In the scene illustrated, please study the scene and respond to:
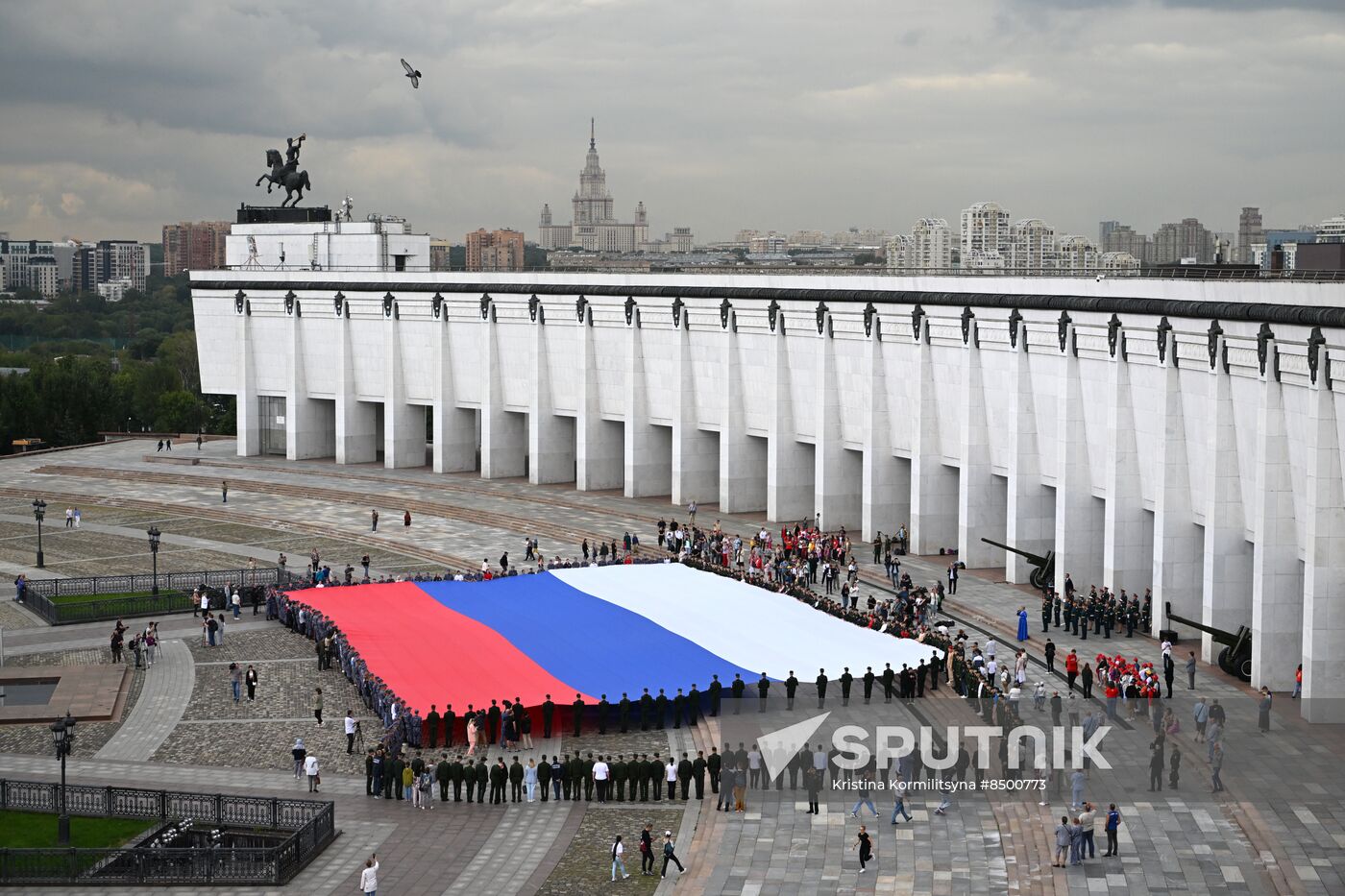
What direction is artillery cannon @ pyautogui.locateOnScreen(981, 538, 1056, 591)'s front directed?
to the viewer's left

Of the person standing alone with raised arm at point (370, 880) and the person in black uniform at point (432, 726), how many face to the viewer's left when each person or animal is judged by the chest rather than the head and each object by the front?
0

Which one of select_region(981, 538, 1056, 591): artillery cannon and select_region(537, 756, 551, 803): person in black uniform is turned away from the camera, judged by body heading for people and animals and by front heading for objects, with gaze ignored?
the person in black uniform

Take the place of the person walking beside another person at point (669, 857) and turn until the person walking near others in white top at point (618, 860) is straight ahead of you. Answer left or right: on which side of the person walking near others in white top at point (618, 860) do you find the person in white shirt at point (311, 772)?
right

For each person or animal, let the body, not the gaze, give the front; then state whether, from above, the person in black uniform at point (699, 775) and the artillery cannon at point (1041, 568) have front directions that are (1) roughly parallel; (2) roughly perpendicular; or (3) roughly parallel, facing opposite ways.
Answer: roughly perpendicular

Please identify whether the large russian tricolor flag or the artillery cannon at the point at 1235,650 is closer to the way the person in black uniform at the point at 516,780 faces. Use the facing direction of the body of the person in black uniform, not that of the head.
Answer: the large russian tricolor flag

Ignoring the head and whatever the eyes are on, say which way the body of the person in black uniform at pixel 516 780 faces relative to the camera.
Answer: away from the camera

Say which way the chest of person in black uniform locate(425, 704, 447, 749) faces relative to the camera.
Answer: away from the camera

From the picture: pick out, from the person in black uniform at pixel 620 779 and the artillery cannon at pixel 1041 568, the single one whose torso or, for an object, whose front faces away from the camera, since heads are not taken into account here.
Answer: the person in black uniform

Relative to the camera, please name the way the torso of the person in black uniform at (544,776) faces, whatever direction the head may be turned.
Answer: away from the camera

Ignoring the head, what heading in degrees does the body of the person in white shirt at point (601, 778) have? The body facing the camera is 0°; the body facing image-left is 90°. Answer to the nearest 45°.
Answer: approximately 180°

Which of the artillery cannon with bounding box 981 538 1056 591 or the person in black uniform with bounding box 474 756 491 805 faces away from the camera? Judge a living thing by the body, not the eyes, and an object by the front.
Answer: the person in black uniform

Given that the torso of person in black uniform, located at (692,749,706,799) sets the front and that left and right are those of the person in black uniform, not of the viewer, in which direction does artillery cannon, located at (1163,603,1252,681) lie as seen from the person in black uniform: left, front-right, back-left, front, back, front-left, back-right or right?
front-right

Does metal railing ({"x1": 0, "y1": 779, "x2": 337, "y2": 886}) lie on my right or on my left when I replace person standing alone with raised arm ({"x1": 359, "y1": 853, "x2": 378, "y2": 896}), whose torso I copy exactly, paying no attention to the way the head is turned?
on my left
